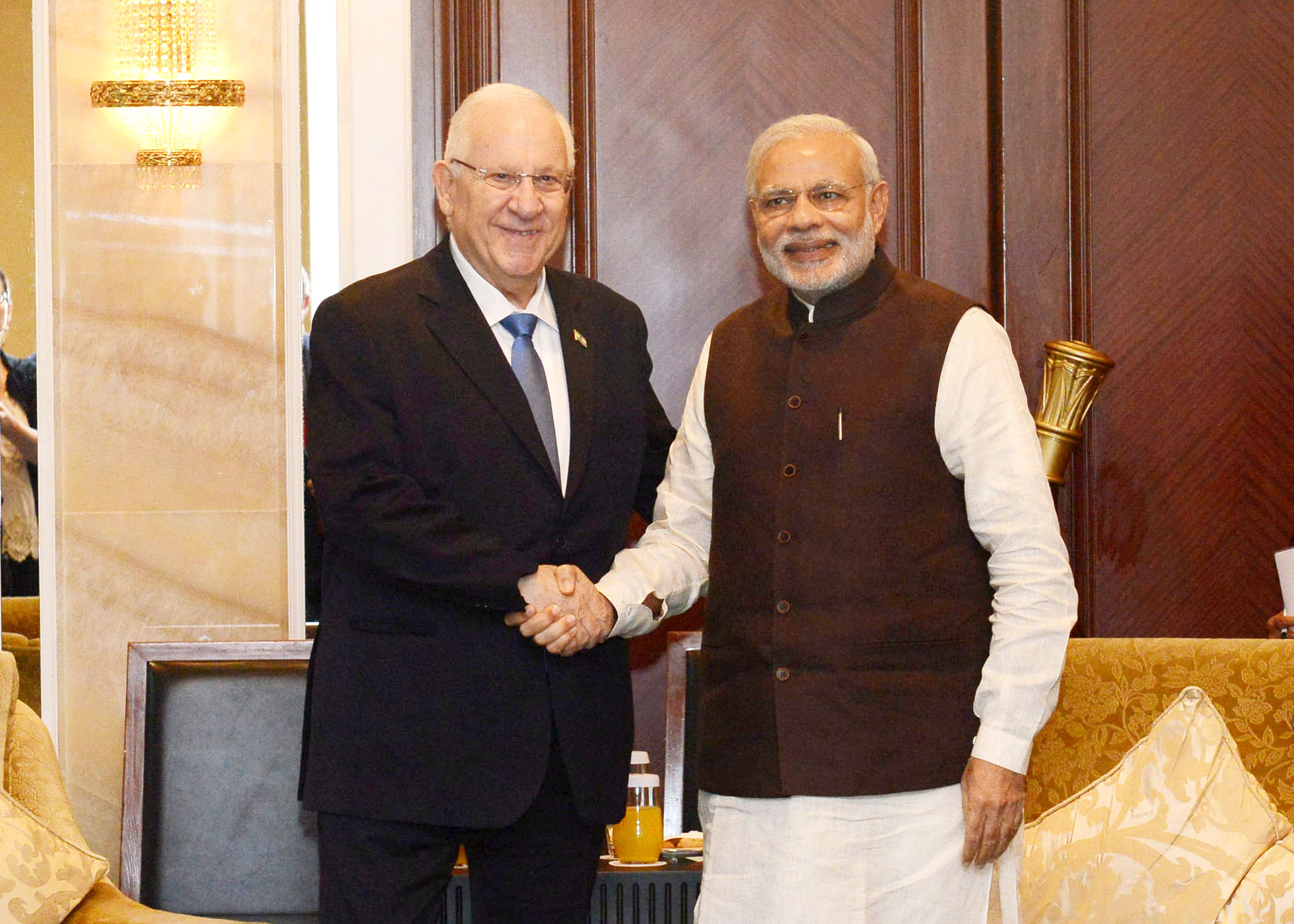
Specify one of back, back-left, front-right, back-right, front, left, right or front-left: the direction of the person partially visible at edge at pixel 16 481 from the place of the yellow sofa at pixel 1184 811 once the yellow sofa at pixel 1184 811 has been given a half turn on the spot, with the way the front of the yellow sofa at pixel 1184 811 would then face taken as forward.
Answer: left

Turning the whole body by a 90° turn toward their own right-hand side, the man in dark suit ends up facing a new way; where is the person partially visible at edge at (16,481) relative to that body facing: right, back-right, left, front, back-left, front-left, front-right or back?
right

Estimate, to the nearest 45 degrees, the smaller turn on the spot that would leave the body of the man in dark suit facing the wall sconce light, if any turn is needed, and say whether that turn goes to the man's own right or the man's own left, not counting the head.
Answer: approximately 180°

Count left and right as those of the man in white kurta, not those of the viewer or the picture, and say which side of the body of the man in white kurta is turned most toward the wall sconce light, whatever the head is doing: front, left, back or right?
right

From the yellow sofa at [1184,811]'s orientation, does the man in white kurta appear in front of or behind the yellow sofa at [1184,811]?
in front

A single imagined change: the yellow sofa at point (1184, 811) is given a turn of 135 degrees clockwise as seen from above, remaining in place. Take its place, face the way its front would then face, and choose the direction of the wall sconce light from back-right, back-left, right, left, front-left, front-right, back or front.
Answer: front-left

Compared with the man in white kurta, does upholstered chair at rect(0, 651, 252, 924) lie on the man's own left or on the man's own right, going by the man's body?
on the man's own right

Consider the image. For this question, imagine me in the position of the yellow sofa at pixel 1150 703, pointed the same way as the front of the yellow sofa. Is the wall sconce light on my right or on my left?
on my right

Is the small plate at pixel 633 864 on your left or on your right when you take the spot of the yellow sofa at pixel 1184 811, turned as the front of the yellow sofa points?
on your right
